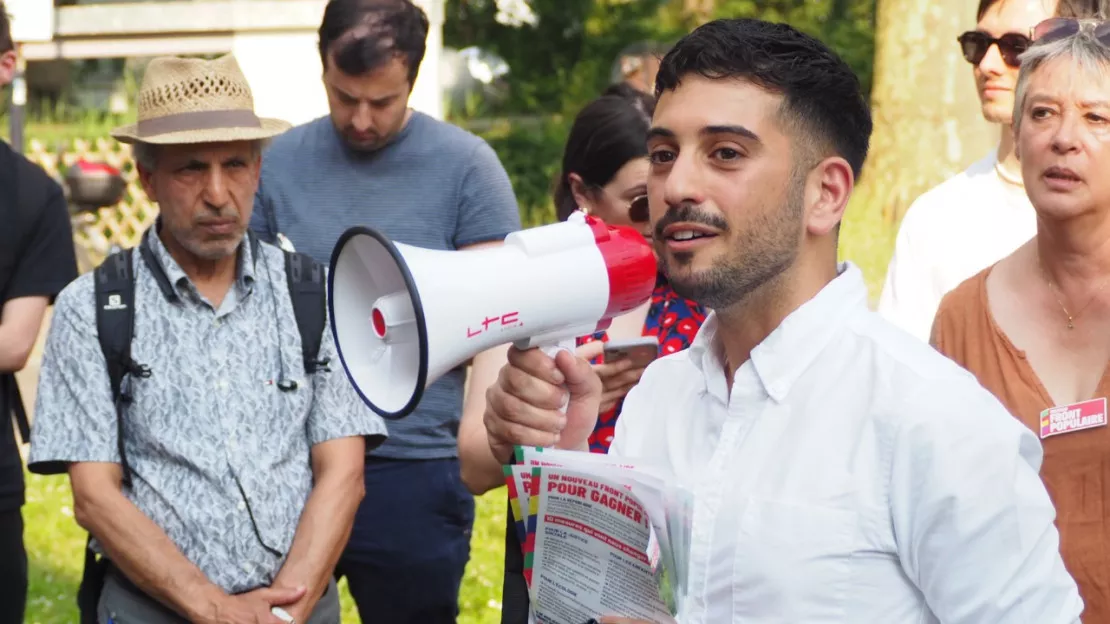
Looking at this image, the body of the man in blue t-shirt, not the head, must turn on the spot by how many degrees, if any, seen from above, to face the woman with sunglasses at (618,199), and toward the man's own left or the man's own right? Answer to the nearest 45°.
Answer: approximately 45° to the man's own left

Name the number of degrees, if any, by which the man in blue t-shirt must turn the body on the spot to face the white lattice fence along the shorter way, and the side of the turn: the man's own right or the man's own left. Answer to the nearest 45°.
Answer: approximately 180°

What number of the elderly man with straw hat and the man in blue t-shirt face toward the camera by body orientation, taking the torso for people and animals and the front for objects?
2

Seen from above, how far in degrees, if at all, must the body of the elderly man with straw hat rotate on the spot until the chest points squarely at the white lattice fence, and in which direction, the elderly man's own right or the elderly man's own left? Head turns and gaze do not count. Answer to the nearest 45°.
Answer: approximately 180°

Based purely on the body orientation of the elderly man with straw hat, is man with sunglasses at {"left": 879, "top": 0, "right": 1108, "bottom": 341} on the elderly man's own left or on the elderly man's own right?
on the elderly man's own left

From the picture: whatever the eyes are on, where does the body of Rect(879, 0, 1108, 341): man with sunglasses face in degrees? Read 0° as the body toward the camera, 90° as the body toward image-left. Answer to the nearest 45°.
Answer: approximately 45°

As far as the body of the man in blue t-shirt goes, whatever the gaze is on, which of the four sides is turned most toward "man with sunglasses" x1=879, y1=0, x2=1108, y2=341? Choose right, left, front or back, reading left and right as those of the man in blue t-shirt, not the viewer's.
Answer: left

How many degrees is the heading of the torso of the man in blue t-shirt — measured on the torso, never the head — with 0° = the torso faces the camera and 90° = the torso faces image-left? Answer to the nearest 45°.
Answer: approximately 0°
